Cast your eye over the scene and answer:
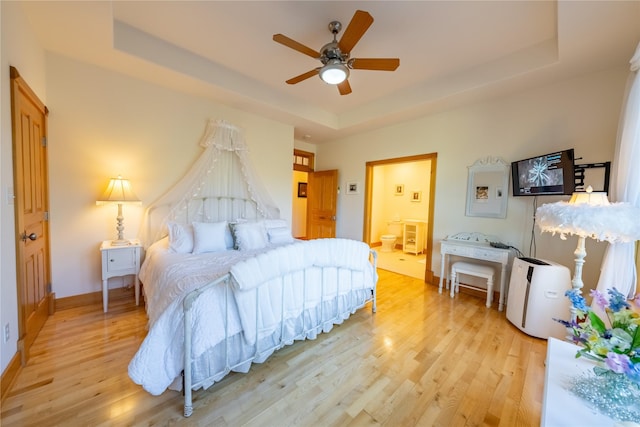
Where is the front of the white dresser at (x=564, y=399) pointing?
to the viewer's left

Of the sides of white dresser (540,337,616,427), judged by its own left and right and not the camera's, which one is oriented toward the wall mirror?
right

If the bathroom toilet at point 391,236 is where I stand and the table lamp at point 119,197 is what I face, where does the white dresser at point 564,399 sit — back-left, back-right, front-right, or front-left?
front-left

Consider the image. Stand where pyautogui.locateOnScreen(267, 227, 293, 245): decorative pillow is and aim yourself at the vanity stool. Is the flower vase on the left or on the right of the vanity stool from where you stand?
right

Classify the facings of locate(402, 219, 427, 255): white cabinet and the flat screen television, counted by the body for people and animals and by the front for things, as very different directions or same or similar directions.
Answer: same or similar directions

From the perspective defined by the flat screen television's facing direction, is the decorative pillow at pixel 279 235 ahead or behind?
ahead

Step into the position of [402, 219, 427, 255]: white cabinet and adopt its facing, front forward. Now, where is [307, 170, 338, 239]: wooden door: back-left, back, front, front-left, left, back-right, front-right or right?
front

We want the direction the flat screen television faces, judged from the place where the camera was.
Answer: facing the viewer and to the left of the viewer

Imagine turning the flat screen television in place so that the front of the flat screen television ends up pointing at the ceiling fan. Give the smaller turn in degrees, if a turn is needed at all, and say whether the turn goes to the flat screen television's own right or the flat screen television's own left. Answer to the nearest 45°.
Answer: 0° — it already faces it

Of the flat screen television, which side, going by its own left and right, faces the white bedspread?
front

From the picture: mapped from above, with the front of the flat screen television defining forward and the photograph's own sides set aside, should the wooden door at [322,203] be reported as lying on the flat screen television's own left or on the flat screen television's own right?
on the flat screen television's own right

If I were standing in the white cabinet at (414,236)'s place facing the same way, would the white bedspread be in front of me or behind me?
in front

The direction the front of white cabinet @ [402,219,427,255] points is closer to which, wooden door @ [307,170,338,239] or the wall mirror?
the wooden door
